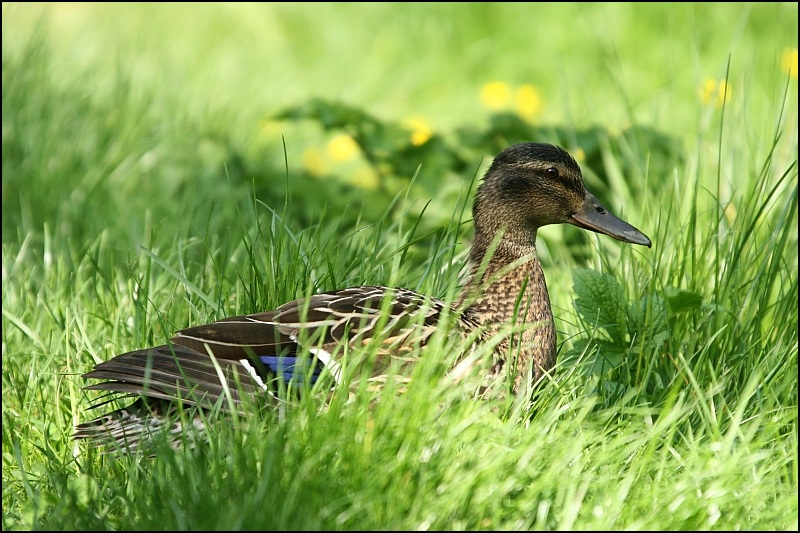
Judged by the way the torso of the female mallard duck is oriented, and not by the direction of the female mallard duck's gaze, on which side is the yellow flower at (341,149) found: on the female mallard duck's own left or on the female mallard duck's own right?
on the female mallard duck's own left

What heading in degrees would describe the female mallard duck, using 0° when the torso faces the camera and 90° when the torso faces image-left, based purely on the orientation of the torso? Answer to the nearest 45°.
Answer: approximately 270°

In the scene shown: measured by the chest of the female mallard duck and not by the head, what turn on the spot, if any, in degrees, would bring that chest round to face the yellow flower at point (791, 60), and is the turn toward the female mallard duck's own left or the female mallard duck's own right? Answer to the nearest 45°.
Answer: approximately 45° to the female mallard duck's own left

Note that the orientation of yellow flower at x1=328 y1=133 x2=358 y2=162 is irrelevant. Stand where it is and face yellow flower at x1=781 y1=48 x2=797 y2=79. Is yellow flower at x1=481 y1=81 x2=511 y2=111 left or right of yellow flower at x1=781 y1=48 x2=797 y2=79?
left

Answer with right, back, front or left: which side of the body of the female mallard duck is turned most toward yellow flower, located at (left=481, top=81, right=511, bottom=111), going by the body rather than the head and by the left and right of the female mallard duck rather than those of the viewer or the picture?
left

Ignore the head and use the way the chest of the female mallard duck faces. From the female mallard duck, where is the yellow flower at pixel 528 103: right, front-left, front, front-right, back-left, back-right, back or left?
left

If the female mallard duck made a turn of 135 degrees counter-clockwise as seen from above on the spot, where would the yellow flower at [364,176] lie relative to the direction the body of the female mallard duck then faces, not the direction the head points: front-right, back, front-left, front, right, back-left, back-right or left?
front-right

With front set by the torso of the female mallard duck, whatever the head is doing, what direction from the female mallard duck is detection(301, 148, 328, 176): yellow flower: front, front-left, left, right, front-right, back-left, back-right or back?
left
